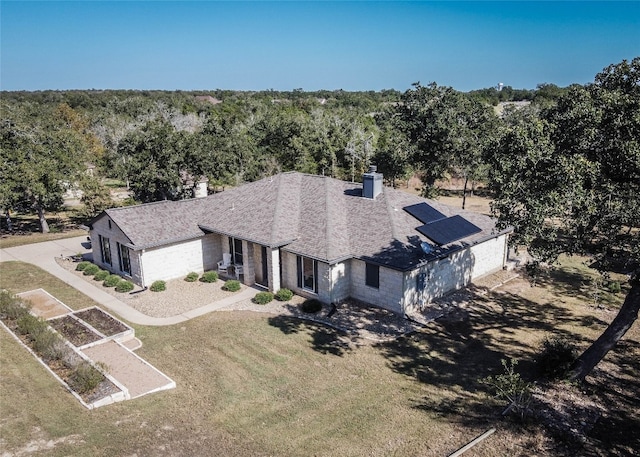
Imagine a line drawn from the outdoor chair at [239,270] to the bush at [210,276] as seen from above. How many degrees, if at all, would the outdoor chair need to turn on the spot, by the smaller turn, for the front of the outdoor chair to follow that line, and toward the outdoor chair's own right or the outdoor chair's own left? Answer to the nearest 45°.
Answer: approximately 45° to the outdoor chair's own right

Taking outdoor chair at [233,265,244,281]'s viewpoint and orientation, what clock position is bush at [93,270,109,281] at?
The bush is roughly at 2 o'clock from the outdoor chair.

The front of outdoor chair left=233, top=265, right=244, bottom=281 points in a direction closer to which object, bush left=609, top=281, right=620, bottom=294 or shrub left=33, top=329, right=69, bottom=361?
the shrub

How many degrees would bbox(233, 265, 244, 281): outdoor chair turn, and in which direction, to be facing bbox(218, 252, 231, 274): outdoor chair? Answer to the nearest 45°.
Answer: approximately 90° to its right

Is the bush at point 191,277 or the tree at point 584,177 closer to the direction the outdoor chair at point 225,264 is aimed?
the bush

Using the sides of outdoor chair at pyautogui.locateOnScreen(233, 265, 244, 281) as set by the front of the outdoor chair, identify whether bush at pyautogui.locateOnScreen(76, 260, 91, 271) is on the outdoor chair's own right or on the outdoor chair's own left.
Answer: on the outdoor chair's own right

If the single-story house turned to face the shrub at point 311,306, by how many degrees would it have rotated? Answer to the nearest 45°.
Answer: approximately 45° to its left

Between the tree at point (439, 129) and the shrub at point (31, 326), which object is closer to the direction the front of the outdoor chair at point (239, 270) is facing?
the shrub

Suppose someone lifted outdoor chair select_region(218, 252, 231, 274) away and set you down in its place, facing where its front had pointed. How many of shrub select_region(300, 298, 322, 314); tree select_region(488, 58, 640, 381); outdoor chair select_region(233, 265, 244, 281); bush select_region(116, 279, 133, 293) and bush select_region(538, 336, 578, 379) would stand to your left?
4

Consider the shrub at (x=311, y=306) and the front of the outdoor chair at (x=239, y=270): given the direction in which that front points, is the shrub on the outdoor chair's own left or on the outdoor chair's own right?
on the outdoor chair's own left

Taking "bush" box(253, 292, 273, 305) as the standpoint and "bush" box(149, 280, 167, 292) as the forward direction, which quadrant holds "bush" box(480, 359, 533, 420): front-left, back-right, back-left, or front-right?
back-left

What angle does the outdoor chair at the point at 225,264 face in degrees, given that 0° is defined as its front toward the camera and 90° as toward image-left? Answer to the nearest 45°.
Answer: approximately 45°
